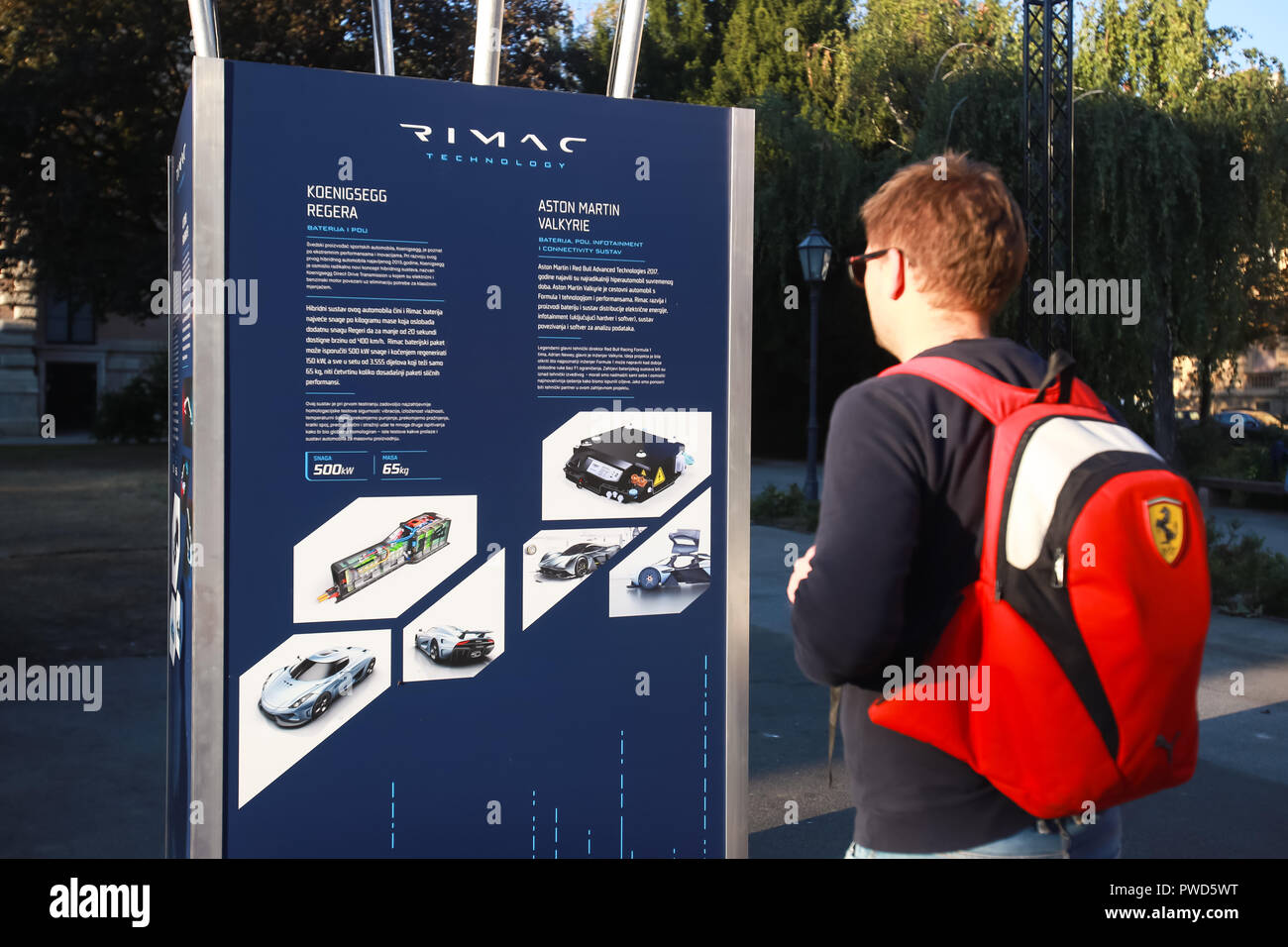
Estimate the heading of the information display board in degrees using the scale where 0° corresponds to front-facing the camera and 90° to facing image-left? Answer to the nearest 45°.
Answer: approximately 0°

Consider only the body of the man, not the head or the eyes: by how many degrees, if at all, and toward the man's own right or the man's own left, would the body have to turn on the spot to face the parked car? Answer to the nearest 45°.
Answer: approximately 45° to the man's own right

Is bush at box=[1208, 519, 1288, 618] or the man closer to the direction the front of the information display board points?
the man

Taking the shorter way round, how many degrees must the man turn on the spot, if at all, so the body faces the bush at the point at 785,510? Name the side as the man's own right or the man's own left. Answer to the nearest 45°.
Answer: approximately 45° to the man's own right

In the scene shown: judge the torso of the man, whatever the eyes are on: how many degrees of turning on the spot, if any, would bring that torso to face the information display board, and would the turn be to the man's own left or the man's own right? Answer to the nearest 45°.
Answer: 0° — they already face it

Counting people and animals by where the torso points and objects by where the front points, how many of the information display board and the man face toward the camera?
1

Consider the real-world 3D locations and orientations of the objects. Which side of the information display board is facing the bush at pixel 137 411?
back

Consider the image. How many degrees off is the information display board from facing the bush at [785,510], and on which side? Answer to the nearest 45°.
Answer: approximately 180°

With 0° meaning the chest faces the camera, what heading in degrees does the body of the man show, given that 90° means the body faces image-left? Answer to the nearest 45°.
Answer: approximately 135°

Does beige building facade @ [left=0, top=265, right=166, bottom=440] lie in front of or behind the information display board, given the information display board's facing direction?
behind

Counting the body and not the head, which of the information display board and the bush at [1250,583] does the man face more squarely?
the information display board
